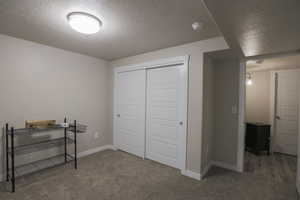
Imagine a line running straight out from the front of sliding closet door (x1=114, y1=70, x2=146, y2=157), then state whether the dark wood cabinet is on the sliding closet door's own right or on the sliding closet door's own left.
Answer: on the sliding closet door's own left

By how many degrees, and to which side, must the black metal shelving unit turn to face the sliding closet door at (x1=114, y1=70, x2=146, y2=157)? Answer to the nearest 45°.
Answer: approximately 45° to its left

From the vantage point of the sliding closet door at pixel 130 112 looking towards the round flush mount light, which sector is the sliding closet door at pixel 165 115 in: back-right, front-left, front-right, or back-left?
front-left

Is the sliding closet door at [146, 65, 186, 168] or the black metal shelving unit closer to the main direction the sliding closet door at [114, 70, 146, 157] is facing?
the black metal shelving unit

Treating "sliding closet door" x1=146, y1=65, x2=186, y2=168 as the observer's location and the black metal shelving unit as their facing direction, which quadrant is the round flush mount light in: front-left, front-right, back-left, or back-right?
front-left

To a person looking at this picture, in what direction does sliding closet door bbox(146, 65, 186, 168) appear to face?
facing the viewer and to the left of the viewer

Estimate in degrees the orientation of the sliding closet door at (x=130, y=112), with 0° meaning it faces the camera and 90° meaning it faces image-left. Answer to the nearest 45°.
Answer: approximately 45°

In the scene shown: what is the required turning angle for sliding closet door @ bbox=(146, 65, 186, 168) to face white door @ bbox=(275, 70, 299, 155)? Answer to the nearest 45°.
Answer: approximately 135° to its left

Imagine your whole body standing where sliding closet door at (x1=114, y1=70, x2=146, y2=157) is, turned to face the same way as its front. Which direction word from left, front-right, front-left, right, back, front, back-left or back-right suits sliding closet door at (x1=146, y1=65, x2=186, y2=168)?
left

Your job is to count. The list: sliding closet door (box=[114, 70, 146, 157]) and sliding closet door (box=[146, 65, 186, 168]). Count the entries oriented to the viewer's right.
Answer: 0

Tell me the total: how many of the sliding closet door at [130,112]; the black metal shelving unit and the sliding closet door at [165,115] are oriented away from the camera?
0

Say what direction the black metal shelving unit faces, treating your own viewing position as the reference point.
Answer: facing the viewer and to the right of the viewer

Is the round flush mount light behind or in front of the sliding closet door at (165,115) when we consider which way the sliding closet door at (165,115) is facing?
in front

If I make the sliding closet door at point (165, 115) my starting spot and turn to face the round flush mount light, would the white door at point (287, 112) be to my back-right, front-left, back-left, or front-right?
back-left
